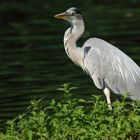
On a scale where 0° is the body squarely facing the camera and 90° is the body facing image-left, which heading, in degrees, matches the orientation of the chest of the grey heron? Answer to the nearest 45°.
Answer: approximately 90°
